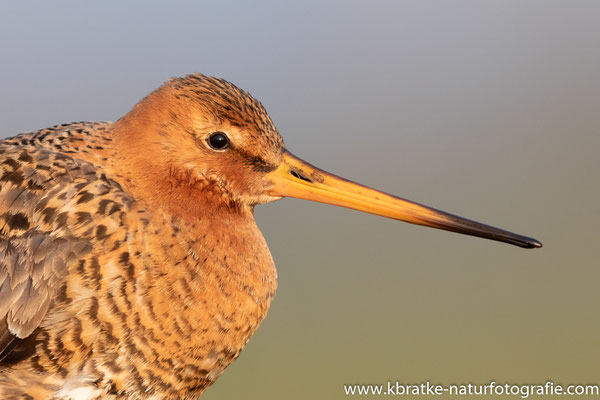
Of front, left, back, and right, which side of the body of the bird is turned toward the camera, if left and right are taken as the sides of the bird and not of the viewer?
right
